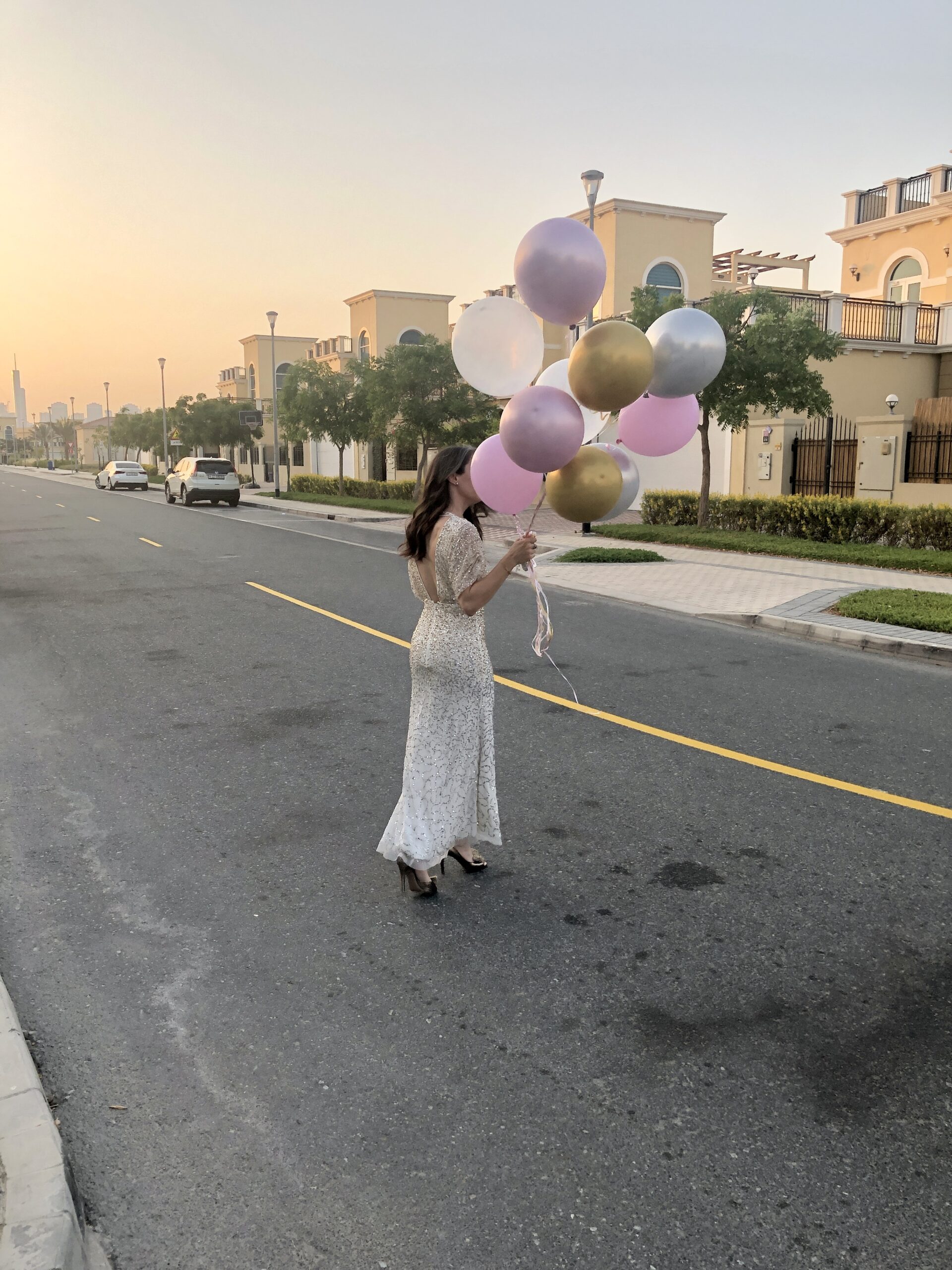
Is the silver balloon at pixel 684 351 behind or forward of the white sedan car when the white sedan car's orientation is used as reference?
behind

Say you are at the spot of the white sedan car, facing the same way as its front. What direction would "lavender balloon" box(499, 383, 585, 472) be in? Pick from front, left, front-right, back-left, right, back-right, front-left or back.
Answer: back-left

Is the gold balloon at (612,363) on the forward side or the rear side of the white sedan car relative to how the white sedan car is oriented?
on the rear side

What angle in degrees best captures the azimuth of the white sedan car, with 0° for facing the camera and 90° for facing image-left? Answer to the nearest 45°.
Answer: approximately 135°

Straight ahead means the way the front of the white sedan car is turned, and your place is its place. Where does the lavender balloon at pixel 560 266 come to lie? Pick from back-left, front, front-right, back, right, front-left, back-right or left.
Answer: back-left

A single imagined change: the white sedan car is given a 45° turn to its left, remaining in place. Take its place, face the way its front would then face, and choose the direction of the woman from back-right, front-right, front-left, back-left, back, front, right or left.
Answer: left

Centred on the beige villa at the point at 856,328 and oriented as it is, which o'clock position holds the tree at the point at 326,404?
The tree is roughly at 2 o'clock from the beige villa.

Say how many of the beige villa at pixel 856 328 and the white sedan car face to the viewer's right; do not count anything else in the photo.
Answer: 0

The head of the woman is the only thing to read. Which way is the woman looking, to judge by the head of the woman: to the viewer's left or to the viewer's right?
to the viewer's right

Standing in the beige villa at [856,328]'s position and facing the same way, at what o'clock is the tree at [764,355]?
The tree is roughly at 11 o'clock from the beige villa.

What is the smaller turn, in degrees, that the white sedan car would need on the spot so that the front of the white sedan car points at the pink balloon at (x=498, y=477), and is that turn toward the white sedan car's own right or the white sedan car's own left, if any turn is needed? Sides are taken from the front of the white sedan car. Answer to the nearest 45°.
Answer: approximately 135° to the white sedan car's own left

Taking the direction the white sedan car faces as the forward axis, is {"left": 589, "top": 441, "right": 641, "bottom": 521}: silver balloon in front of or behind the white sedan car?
behind
